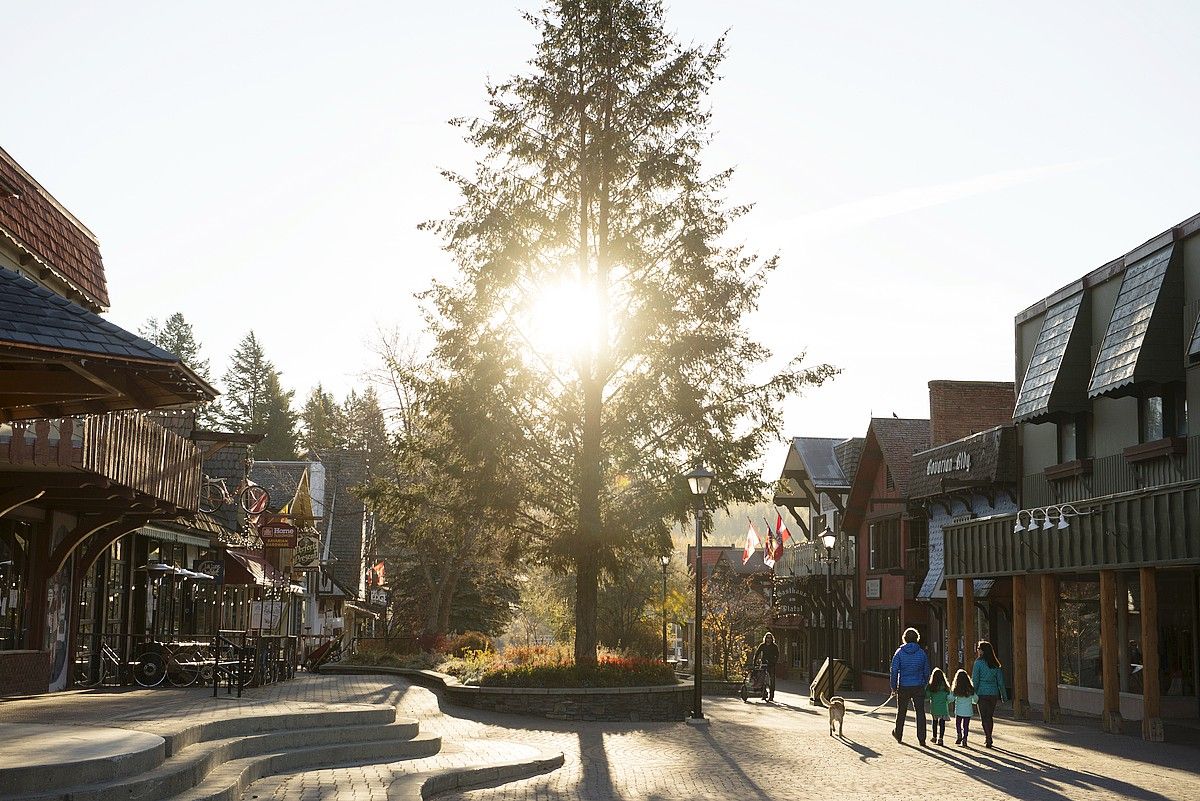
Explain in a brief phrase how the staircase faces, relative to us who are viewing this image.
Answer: facing the viewer and to the right of the viewer

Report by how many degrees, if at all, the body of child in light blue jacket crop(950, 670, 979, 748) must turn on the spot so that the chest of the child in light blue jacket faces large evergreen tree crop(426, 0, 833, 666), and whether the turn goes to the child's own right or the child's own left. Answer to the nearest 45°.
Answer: approximately 45° to the child's own left

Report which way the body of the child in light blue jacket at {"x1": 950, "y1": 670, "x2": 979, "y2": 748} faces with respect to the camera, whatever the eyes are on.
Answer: away from the camera

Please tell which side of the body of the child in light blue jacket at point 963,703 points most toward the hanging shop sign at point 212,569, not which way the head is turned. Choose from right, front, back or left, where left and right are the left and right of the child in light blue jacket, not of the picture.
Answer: left

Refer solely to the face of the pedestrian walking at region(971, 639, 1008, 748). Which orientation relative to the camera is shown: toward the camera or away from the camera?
away from the camera

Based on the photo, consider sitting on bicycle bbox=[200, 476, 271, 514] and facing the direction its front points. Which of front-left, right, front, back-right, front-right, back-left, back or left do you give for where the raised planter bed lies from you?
front-right

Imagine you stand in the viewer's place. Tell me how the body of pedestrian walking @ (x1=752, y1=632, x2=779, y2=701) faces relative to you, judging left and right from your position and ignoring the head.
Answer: facing the viewer

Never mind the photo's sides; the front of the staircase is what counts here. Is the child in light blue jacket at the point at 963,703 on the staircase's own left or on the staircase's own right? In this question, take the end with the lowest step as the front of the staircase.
on the staircase's own left

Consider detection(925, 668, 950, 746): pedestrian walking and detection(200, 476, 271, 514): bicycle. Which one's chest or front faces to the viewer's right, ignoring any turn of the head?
the bicycle

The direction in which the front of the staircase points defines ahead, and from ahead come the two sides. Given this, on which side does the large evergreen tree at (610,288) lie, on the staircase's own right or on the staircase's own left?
on the staircase's own left

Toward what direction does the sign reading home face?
toward the camera

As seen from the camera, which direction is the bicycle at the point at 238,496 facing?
to the viewer's right

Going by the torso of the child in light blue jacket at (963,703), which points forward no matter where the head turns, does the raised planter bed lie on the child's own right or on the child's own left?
on the child's own left
